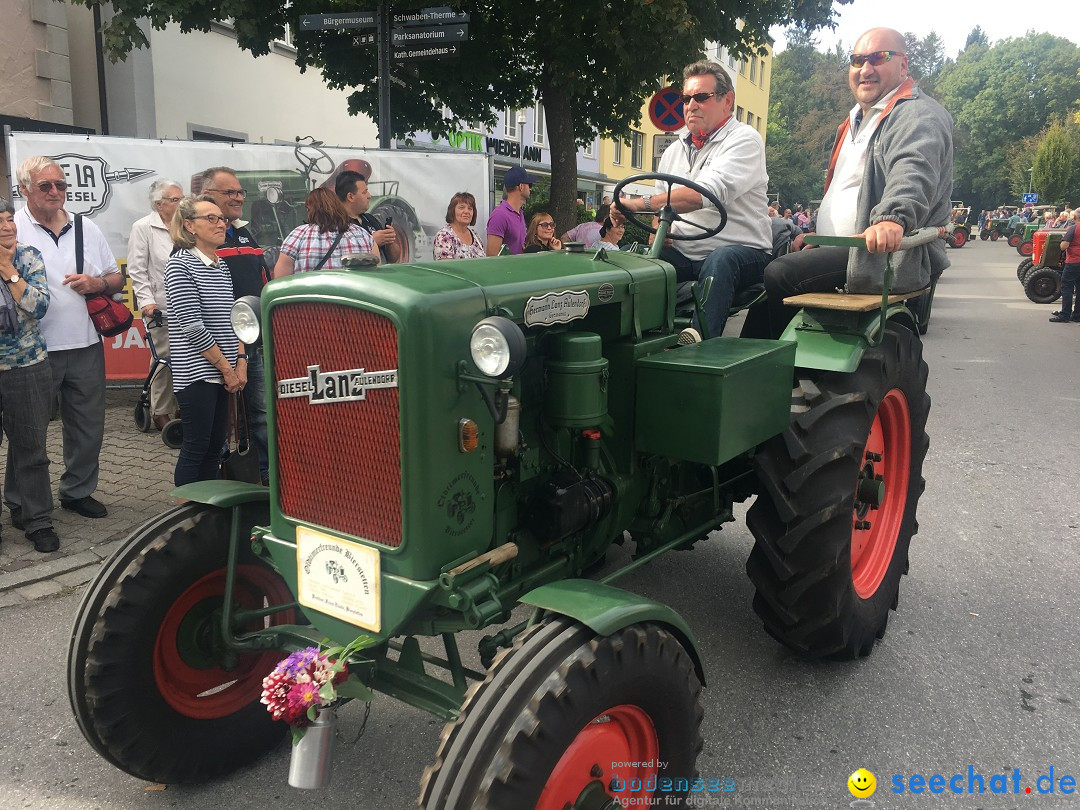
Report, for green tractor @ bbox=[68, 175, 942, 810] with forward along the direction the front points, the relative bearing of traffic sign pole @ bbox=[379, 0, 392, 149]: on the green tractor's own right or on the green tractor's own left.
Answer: on the green tractor's own right

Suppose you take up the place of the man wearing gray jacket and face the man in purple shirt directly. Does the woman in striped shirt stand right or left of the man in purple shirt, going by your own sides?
left

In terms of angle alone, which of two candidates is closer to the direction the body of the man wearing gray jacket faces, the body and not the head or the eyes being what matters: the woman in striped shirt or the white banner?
the woman in striped shirt

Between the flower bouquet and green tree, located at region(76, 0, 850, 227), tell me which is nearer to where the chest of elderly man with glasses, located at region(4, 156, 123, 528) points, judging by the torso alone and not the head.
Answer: the flower bouquet

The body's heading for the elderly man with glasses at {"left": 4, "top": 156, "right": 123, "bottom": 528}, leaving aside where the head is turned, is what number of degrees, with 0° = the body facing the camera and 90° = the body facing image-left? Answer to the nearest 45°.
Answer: approximately 315°

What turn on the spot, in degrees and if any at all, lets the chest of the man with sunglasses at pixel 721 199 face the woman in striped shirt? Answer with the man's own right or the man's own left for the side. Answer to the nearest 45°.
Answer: approximately 45° to the man's own right

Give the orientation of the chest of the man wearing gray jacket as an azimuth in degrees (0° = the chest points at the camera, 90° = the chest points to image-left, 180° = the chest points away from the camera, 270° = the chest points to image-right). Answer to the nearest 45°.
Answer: approximately 45°

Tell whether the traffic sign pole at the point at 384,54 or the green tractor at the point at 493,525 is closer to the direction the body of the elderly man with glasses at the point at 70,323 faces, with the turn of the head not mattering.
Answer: the green tractor
